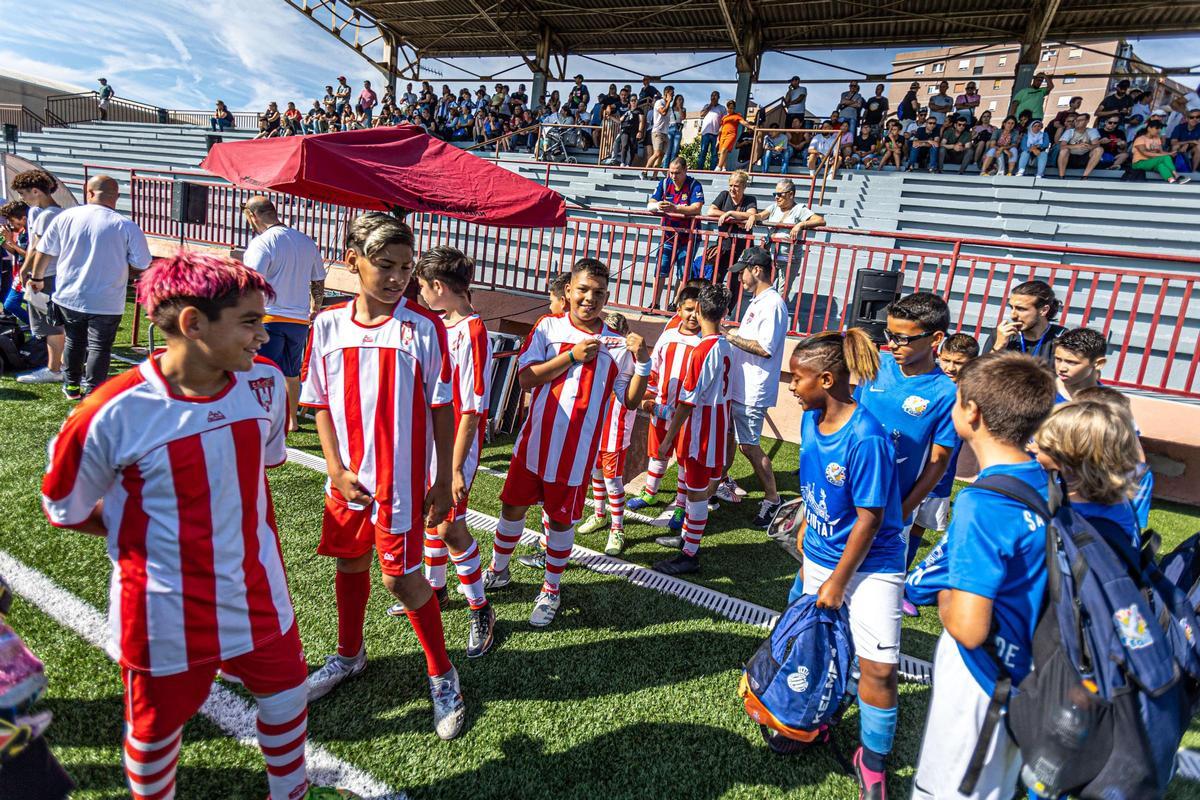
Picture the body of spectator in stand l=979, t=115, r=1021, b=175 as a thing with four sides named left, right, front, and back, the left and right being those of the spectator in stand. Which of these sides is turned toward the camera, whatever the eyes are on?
front

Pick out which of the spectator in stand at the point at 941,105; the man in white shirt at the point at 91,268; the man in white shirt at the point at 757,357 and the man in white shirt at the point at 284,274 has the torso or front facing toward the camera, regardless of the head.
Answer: the spectator in stand

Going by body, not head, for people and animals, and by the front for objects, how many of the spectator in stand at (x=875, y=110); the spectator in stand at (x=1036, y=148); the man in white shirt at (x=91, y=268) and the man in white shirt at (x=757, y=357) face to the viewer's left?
1

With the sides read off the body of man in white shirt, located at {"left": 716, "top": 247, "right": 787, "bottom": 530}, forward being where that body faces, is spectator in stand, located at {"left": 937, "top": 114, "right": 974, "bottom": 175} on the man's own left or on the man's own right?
on the man's own right

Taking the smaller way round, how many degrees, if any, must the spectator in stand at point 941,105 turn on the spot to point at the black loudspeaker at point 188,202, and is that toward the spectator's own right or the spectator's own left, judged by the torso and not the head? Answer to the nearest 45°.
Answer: approximately 45° to the spectator's own right

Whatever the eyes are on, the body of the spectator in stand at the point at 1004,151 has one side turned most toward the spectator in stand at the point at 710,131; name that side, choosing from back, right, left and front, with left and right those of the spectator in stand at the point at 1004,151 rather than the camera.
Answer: right

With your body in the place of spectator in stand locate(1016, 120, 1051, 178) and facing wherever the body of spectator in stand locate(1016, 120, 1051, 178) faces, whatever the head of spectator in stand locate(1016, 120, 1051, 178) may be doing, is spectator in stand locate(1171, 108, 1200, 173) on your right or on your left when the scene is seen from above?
on your left

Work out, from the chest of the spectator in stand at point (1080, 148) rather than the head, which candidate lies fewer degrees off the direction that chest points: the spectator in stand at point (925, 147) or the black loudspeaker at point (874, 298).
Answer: the black loudspeaker

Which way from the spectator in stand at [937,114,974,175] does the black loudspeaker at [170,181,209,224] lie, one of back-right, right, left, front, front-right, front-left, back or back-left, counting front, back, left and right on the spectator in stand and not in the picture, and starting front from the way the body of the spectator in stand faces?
front-right

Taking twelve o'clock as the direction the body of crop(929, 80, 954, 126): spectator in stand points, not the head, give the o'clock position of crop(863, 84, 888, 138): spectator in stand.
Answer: crop(863, 84, 888, 138): spectator in stand is roughly at 3 o'clock from crop(929, 80, 954, 126): spectator in stand.

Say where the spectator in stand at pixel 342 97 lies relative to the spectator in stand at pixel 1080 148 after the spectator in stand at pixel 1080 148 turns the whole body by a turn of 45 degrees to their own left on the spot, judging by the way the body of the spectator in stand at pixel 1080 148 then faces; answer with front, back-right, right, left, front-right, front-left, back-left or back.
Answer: back-right

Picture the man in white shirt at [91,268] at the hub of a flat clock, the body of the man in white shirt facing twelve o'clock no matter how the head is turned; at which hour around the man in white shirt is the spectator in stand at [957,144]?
The spectator in stand is roughly at 3 o'clock from the man in white shirt.

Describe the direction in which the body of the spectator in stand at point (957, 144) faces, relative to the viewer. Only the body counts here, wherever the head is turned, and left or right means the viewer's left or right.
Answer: facing the viewer

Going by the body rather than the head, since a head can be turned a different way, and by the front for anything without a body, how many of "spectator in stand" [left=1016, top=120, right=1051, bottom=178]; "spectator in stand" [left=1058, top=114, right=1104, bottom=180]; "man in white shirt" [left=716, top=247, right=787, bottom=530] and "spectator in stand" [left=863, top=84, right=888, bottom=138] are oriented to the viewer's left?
1

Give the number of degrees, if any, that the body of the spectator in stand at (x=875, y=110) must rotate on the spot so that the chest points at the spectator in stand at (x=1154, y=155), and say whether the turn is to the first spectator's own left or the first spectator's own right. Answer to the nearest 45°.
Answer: approximately 45° to the first spectator's own left

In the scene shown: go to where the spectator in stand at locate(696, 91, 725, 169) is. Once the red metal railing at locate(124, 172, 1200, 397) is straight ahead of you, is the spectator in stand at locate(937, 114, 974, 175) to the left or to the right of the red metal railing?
left

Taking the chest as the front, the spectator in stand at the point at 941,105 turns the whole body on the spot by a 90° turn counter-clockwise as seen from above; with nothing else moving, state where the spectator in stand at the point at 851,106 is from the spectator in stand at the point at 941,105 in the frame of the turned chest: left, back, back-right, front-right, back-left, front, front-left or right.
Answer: back

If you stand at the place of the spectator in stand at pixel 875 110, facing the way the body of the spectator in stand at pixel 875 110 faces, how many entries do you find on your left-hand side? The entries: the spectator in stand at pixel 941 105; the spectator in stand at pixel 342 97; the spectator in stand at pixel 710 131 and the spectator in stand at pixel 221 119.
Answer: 1

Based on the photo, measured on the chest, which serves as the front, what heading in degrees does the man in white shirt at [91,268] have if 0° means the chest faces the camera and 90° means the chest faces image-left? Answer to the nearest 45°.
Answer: approximately 180°
